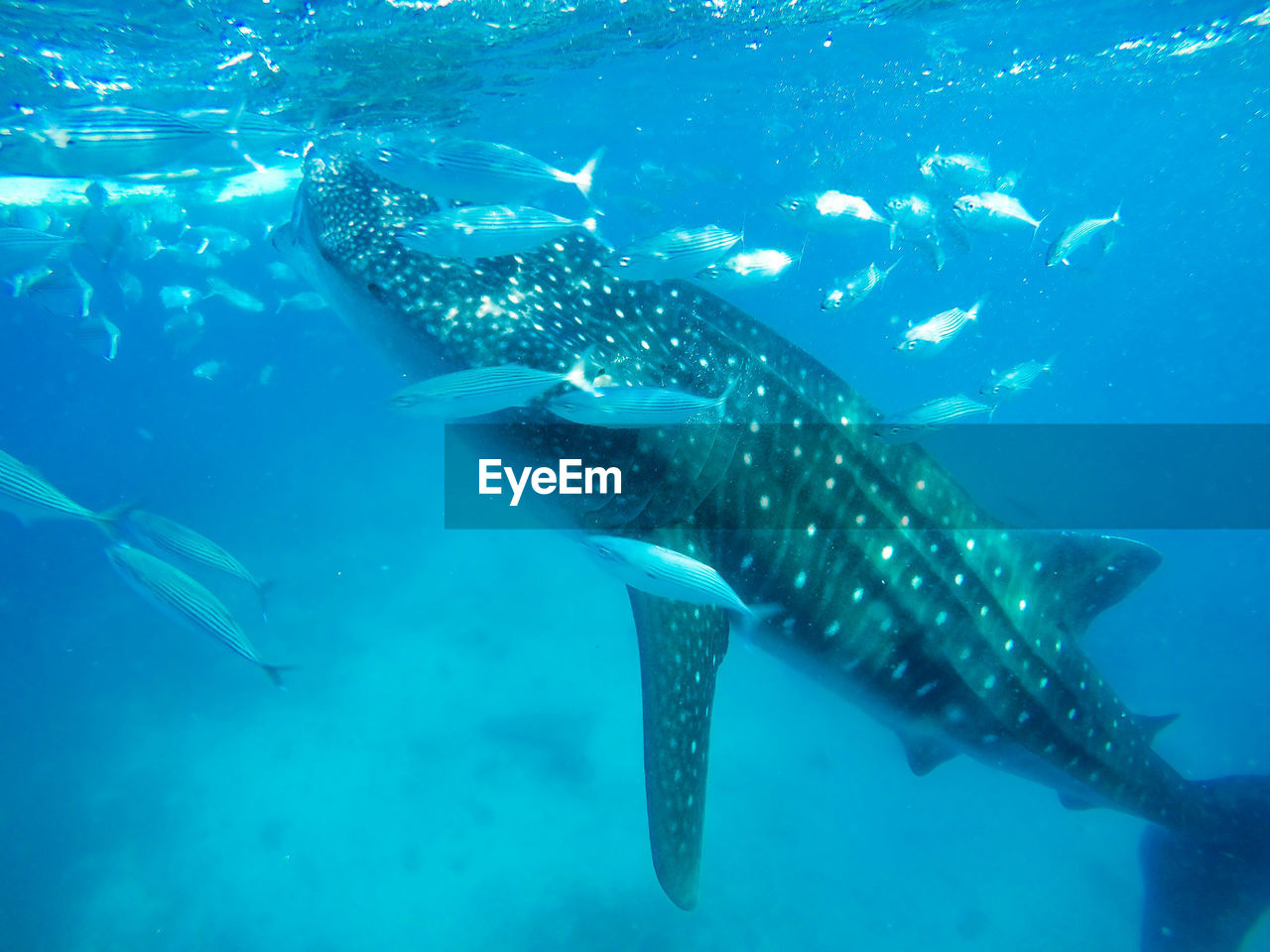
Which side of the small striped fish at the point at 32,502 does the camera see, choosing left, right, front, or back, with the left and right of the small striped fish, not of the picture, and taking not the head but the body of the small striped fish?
left

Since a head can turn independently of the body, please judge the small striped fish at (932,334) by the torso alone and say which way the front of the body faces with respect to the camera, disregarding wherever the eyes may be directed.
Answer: to the viewer's left

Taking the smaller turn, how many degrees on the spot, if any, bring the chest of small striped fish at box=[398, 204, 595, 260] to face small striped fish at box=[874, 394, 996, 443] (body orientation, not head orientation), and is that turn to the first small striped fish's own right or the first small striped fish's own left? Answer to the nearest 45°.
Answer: approximately 180°

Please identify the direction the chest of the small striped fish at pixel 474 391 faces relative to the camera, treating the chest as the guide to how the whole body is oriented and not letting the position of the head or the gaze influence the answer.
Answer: to the viewer's left

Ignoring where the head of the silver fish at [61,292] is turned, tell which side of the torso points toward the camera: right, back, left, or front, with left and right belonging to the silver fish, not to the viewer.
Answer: left

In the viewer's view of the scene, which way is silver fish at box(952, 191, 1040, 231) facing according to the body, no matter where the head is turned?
to the viewer's left

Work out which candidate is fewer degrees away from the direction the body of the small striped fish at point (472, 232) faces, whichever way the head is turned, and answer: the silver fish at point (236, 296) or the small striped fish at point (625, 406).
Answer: the silver fish

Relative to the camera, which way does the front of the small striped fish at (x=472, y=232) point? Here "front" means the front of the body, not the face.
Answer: to the viewer's left

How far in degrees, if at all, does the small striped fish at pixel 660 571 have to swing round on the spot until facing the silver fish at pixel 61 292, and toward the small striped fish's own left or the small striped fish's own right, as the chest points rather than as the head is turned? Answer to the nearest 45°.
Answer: approximately 45° to the small striped fish's own right

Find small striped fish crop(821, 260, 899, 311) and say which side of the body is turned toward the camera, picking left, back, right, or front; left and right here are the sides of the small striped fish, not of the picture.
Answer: left

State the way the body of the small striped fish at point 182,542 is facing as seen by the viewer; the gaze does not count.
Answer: to the viewer's left

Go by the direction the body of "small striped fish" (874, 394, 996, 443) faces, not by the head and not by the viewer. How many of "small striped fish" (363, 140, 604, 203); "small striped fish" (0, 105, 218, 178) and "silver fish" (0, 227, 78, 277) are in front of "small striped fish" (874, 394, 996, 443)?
3
